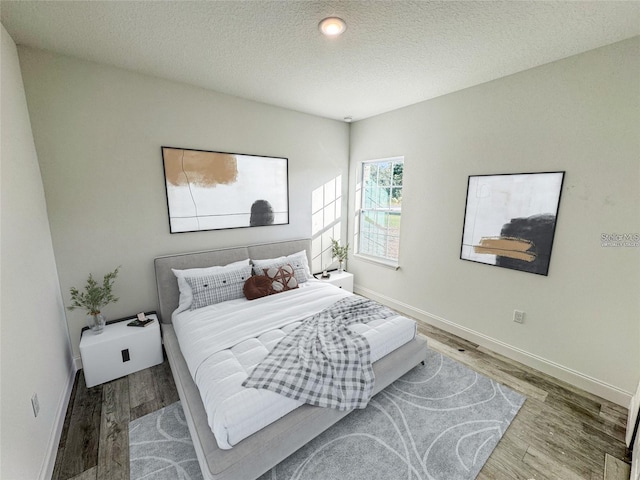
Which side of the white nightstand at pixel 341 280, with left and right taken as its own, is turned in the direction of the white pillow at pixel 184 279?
right

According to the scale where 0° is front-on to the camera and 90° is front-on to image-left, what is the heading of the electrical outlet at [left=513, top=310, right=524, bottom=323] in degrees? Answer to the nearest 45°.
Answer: approximately 45°

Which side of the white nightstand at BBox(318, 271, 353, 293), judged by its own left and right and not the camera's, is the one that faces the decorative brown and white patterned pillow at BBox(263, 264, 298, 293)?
right

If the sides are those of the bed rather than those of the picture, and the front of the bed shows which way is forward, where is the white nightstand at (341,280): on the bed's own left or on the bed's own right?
on the bed's own left

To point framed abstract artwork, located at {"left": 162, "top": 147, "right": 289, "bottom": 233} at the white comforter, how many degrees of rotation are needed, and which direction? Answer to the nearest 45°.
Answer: approximately 45° to its right

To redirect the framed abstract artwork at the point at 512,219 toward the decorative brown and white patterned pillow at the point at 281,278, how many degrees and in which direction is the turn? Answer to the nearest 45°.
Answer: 0° — it already faces it

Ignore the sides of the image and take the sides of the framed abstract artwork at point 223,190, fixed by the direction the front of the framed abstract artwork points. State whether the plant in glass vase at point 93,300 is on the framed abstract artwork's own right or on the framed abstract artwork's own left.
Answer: on the framed abstract artwork's own right

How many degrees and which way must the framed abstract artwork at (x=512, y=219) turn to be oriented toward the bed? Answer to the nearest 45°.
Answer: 0° — it already faces it

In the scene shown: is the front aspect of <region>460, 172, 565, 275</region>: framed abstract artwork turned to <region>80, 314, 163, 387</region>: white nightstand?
yes

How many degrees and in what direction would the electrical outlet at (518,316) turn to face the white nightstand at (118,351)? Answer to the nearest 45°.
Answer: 0° — it already faces it
